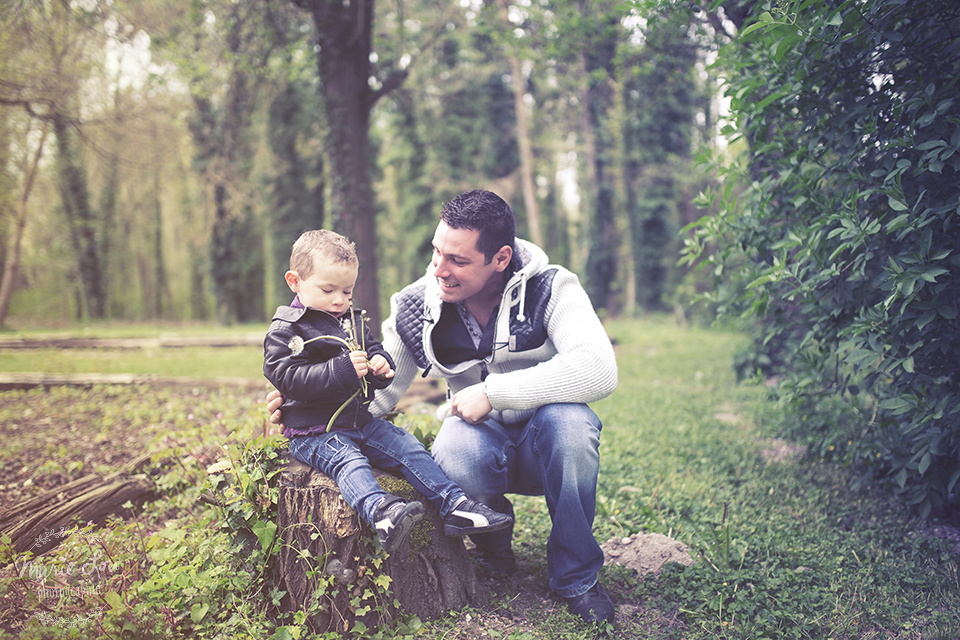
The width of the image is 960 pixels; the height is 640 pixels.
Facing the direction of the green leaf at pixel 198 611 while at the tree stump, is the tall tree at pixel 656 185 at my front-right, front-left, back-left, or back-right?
back-right

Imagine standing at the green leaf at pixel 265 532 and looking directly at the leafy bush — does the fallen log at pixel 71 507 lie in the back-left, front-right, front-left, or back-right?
back-left

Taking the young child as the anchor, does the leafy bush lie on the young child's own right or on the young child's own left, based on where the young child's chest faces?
on the young child's own left

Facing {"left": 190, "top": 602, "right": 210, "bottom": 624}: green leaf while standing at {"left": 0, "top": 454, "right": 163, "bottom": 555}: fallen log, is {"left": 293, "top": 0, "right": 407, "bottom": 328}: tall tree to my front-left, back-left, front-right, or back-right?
back-left

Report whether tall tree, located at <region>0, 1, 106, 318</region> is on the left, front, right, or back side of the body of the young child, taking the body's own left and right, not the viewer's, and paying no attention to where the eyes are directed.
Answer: back

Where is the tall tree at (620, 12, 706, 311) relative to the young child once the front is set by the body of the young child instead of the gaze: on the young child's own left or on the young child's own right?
on the young child's own left

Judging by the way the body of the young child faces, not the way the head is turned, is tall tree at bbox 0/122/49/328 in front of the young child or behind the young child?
behind

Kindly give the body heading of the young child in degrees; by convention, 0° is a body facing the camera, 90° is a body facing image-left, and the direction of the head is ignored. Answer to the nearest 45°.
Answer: approximately 315°

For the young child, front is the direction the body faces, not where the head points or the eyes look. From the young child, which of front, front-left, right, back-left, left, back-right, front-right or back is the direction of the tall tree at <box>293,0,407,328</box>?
back-left
